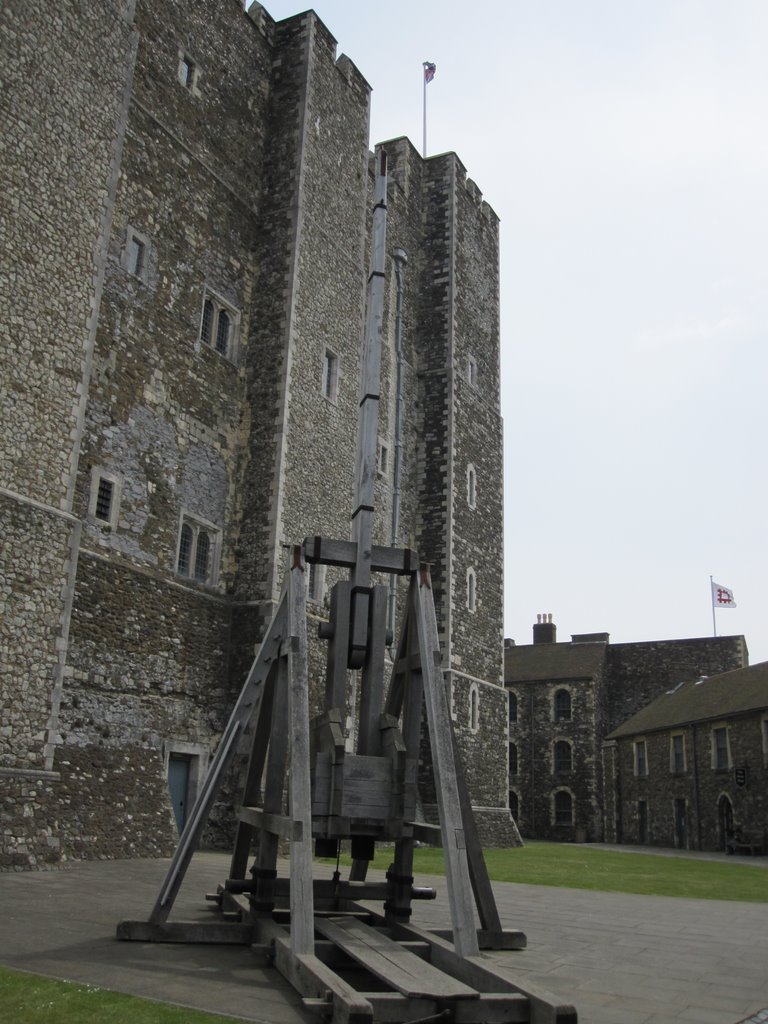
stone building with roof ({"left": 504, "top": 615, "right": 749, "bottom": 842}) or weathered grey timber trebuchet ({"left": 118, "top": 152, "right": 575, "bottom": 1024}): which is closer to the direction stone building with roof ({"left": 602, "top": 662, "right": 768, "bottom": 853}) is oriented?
the weathered grey timber trebuchet

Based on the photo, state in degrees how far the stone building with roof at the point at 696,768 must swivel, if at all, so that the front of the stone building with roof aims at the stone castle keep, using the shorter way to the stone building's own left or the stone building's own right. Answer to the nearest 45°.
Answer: approximately 45° to the stone building's own left

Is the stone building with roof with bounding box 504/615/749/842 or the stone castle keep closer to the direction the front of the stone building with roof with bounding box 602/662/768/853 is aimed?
the stone castle keep

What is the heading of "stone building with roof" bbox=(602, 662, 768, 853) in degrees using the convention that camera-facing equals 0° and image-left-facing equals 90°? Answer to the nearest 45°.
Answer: approximately 45°

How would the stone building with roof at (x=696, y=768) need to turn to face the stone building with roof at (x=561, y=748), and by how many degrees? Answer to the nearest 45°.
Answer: approximately 90° to its right

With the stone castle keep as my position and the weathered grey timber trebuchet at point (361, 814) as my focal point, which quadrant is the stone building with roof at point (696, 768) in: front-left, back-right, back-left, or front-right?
back-left

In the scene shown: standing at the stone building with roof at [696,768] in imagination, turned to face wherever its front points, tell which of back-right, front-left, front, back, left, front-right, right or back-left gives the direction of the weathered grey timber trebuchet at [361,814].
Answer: front-left
